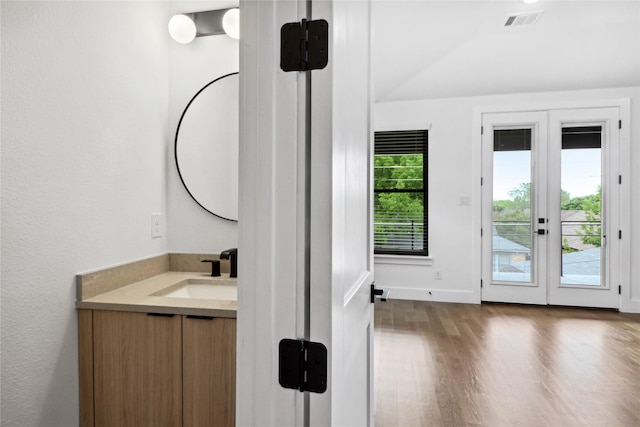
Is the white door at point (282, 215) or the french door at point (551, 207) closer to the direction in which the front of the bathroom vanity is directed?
the white door

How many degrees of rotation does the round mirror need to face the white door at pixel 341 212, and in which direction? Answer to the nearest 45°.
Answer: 0° — it already faces it

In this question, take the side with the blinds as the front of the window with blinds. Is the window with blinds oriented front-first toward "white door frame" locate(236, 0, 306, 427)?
yes

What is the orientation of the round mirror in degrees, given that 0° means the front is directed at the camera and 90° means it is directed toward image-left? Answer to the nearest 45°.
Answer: approximately 0°

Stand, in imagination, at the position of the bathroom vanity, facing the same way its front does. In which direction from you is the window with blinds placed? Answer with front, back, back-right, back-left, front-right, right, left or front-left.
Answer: back-left

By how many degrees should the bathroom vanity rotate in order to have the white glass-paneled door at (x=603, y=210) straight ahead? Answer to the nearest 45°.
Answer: approximately 90° to its left

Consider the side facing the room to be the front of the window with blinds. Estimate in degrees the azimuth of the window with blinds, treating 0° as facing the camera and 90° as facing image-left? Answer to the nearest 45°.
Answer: approximately 0°

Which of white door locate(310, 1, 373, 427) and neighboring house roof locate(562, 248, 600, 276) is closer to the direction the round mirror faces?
the white door

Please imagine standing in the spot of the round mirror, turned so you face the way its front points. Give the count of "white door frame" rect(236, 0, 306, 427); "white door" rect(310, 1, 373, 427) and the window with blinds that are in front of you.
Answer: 2

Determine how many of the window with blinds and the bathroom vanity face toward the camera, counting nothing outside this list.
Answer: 2

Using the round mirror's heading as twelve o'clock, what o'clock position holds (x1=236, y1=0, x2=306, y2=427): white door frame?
The white door frame is roughly at 12 o'clock from the round mirror.
